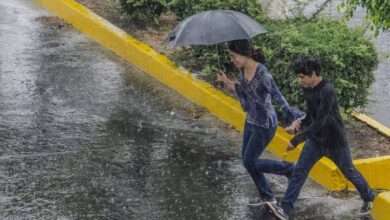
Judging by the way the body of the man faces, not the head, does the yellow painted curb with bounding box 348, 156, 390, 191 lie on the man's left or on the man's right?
on the man's right

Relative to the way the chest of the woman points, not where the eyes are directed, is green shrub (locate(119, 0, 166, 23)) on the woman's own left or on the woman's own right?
on the woman's own right

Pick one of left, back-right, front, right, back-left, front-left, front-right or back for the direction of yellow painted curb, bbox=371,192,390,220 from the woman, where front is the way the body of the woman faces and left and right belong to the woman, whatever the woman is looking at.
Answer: back-left

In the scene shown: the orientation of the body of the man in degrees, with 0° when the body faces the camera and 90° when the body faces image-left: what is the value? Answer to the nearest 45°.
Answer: approximately 90°

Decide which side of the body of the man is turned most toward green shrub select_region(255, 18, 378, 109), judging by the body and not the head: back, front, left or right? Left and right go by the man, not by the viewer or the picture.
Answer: right

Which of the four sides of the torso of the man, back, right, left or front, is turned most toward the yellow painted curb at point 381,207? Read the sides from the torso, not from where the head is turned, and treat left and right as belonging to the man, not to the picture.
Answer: back

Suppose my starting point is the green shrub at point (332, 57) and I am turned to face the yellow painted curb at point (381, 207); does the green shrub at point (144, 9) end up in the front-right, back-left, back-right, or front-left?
back-right

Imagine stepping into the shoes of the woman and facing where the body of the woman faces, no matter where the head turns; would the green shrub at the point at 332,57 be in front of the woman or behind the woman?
behind
